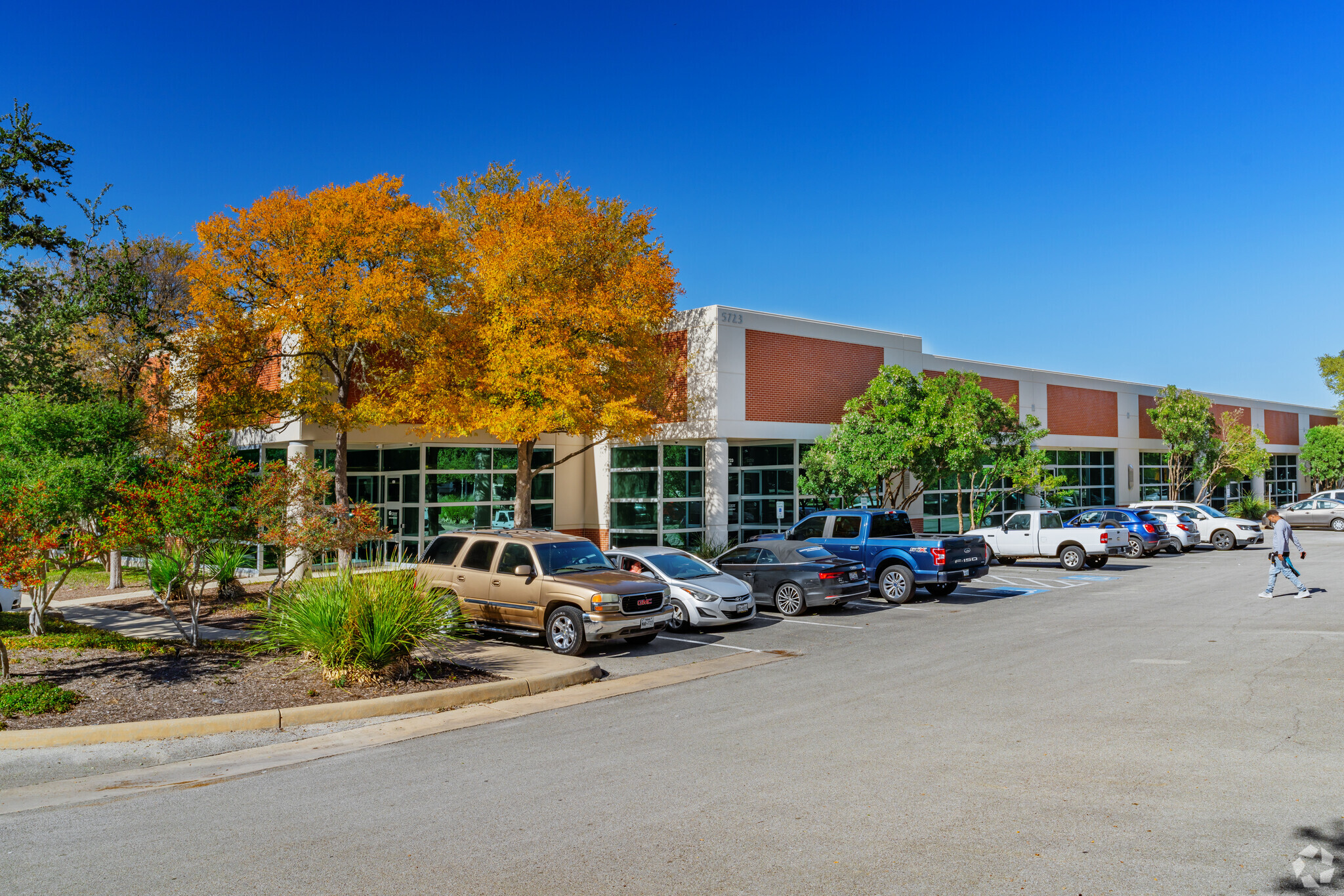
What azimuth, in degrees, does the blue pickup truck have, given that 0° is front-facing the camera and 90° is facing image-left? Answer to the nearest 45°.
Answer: approximately 135°

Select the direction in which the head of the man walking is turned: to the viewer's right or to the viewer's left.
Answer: to the viewer's left

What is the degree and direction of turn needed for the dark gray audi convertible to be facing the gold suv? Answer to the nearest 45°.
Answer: approximately 90° to its left

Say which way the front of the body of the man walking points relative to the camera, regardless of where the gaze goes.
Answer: to the viewer's left

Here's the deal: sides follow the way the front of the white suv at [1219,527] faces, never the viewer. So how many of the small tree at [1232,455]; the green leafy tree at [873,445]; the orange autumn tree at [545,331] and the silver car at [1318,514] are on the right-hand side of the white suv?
2

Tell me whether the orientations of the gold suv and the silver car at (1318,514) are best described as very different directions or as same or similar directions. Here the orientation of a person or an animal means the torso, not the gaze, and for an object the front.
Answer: very different directions

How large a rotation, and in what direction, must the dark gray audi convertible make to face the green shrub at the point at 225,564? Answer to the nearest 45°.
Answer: approximately 45° to its left

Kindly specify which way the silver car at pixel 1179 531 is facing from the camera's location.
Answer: facing away from the viewer and to the left of the viewer

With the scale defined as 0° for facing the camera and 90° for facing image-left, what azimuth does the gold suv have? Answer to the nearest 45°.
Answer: approximately 315°

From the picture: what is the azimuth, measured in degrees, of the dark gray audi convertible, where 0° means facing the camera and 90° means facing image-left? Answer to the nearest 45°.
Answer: approximately 135°

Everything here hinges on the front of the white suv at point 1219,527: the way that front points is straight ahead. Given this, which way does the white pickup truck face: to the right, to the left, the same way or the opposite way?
the opposite way

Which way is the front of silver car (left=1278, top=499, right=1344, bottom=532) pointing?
to the viewer's left

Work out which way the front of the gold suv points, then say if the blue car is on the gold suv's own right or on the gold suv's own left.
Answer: on the gold suv's own left

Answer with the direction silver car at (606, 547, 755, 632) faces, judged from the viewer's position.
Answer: facing the viewer and to the right of the viewer
